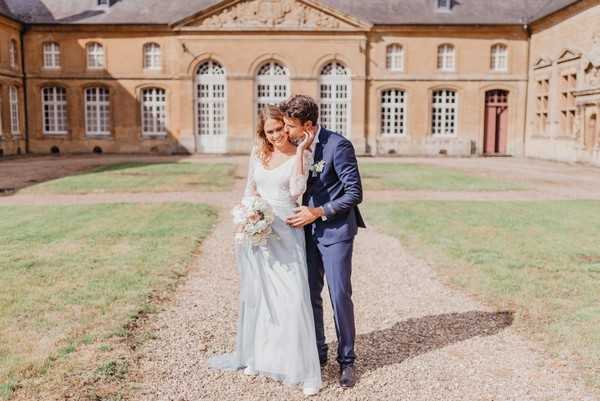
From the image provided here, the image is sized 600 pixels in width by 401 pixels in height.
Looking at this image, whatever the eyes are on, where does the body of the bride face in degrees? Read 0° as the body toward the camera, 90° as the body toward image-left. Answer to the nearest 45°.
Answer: approximately 0°

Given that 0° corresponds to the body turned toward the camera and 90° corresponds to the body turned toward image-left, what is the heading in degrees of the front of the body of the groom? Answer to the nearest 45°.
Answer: approximately 45°
